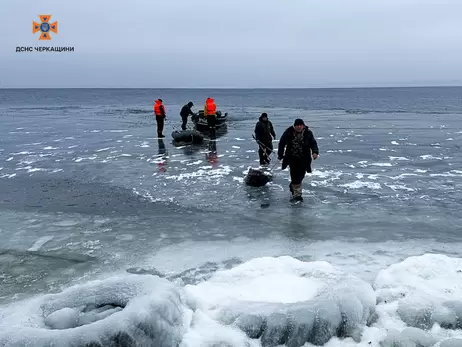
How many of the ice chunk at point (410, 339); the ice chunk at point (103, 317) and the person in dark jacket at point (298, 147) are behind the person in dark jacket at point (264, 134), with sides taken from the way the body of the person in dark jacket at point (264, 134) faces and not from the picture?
0

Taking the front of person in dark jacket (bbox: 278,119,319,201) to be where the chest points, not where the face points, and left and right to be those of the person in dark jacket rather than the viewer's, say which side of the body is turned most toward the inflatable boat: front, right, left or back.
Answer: back

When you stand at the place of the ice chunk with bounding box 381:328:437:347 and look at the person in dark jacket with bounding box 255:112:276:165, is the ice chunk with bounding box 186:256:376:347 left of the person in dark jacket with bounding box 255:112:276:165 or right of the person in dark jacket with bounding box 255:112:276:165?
left

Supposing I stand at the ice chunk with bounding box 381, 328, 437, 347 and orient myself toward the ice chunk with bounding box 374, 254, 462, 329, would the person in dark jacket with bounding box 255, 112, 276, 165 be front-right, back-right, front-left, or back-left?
front-left

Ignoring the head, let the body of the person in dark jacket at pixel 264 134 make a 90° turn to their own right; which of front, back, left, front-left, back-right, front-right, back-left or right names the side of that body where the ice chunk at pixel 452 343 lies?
left

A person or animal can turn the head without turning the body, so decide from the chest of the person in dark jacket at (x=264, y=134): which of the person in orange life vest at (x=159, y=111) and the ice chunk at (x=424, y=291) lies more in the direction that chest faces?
the ice chunk

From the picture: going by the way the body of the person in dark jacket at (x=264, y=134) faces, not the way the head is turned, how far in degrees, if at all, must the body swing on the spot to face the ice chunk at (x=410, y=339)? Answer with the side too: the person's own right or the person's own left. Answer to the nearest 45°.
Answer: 0° — they already face it

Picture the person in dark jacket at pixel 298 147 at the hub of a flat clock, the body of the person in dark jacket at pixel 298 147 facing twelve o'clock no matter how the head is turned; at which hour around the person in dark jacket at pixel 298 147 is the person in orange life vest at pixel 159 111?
the person in orange life vest at pixel 159 111 is roughly at 5 o'clock from the person in dark jacket at pixel 298 147.

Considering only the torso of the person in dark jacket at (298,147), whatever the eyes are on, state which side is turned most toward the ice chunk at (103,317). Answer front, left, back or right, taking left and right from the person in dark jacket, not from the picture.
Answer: front

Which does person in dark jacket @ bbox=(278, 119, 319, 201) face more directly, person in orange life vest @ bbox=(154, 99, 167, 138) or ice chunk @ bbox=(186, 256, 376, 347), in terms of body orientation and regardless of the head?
the ice chunk

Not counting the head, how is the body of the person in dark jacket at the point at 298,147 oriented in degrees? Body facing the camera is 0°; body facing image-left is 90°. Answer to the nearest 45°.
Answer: approximately 0°

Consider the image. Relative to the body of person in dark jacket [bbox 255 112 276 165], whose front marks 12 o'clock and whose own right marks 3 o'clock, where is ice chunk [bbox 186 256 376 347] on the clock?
The ice chunk is roughly at 12 o'clock from the person in dark jacket.

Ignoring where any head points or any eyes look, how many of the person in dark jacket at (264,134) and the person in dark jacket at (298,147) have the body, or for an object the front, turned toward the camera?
2

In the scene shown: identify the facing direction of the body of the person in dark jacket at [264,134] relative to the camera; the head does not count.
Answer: toward the camera

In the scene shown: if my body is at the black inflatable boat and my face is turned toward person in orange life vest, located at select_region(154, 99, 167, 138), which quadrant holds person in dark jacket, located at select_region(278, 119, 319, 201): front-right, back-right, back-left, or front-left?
back-left

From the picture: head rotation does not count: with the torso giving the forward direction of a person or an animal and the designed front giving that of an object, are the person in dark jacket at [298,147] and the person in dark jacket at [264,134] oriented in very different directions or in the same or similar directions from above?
same or similar directions

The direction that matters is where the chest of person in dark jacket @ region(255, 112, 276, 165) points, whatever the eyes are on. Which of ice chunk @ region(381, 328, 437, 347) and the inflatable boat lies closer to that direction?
the ice chunk
